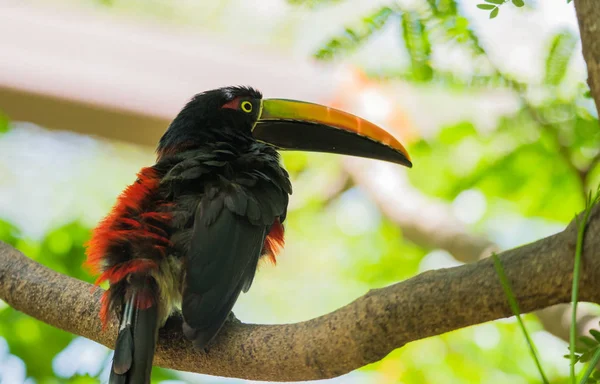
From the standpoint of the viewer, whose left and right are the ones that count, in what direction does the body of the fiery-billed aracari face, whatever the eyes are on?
facing away from the viewer and to the right of the viewer

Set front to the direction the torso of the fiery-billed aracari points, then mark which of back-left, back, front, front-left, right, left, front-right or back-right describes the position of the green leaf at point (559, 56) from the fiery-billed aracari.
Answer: front-right

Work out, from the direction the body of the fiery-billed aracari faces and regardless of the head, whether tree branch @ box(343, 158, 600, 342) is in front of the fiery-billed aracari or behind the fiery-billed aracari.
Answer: in front
